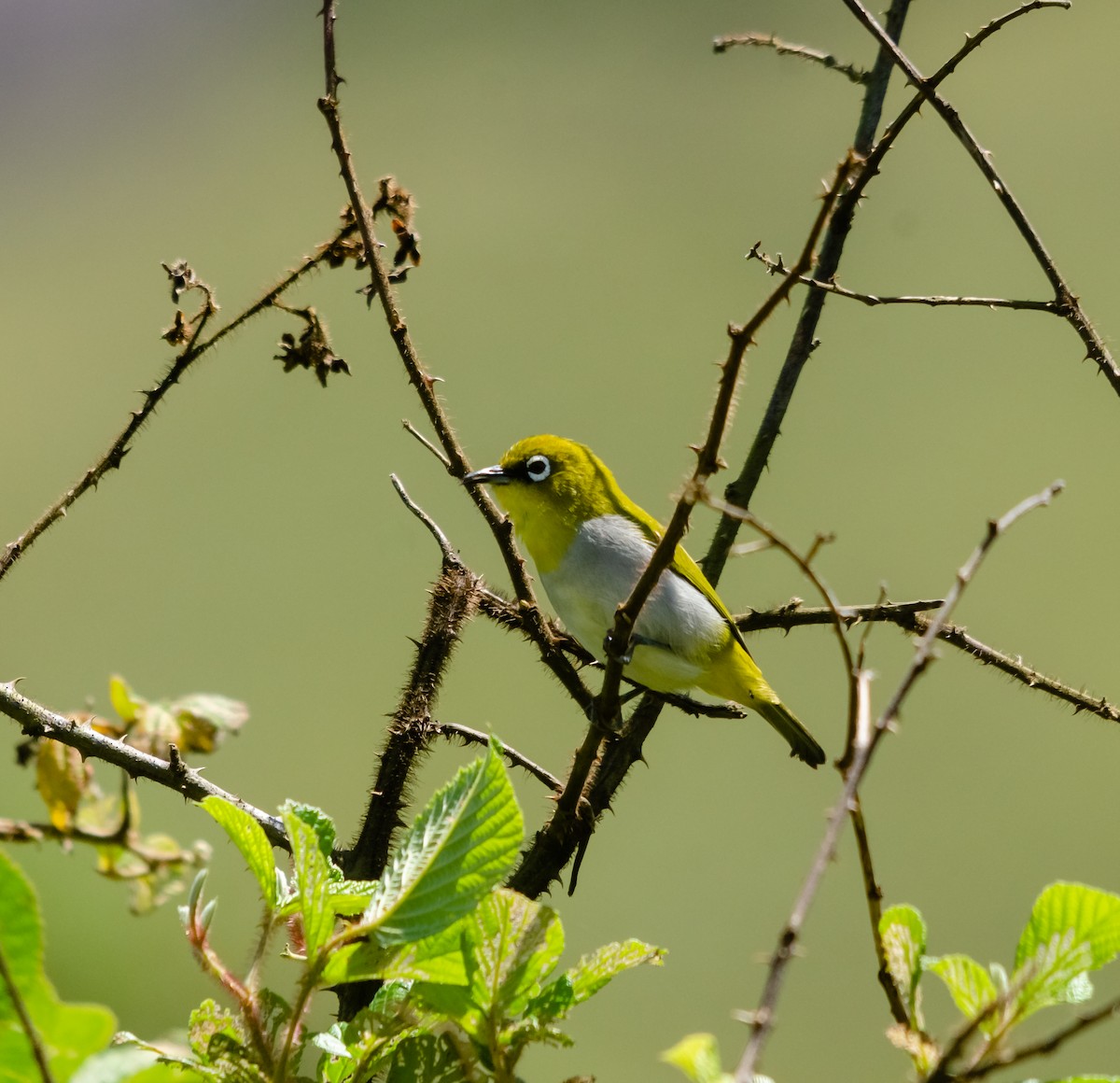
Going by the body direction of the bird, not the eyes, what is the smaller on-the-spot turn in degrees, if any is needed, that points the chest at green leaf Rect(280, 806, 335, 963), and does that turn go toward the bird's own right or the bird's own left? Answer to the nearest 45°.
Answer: approximately 90° to the bird's own left

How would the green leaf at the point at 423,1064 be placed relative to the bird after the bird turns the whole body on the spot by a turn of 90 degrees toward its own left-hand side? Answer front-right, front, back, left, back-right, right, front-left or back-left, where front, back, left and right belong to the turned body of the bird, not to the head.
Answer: front

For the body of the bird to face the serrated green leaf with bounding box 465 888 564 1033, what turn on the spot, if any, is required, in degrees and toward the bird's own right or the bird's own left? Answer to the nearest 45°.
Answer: approximately 90° to the bird's own left

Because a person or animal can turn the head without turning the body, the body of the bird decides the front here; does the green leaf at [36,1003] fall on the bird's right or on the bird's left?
on the bird's left

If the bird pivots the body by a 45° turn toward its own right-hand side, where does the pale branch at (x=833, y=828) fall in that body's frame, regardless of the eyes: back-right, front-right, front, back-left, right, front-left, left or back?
back-left

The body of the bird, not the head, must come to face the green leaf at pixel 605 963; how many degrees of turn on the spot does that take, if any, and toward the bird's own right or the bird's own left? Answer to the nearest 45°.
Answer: approximately 90° to the bird's own left

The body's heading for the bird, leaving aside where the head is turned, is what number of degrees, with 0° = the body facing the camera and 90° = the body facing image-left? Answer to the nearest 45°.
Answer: approximately 90°

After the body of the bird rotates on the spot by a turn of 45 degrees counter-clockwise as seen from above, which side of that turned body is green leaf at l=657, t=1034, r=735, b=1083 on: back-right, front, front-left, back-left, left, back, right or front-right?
front-left
